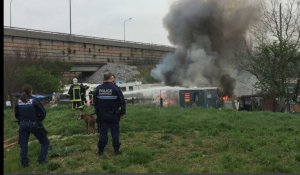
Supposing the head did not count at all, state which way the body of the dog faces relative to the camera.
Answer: to the viewer's left

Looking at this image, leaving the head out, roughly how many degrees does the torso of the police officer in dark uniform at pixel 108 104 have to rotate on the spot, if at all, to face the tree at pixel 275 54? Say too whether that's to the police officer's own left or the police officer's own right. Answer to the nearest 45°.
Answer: approximately 45° to the police officer's own right

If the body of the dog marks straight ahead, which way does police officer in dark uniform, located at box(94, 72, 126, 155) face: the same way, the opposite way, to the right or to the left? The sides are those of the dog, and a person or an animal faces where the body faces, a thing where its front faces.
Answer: to the right

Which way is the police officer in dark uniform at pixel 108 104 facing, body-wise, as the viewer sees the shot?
away from the camera

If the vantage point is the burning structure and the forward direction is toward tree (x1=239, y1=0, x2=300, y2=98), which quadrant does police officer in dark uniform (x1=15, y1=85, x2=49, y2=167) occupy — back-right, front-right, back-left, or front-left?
back-right

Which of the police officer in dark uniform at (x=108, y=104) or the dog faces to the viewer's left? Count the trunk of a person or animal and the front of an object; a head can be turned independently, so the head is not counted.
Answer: the dog

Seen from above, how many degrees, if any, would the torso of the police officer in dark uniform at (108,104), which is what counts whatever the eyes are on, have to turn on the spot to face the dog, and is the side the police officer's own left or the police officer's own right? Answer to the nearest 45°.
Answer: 0° — they already face it

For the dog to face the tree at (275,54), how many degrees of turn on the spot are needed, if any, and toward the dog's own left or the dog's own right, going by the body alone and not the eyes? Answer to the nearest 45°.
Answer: approximately 135° to the dog's own right
